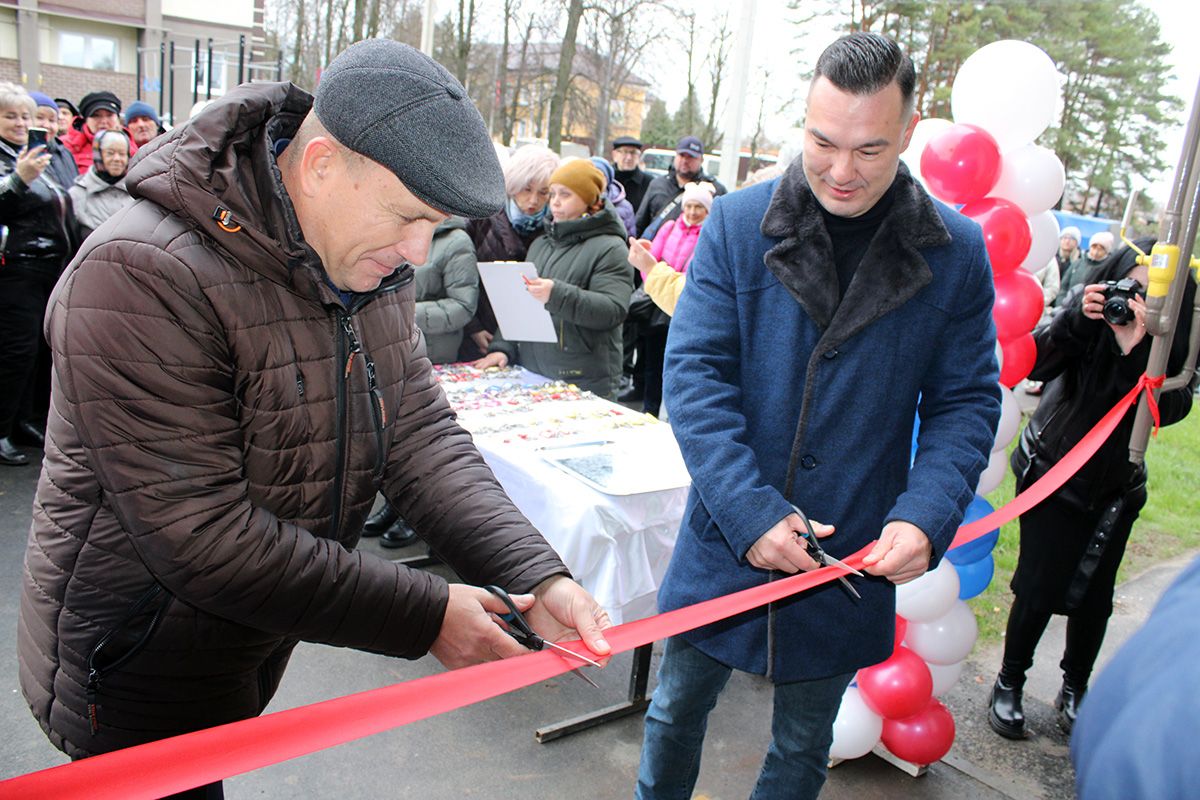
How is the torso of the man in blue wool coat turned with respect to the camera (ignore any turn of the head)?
toward the camera

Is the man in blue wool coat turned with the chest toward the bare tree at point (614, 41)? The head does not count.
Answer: no

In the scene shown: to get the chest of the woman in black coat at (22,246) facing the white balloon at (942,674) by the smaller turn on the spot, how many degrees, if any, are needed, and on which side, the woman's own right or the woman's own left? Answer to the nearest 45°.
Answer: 0° — they already face it

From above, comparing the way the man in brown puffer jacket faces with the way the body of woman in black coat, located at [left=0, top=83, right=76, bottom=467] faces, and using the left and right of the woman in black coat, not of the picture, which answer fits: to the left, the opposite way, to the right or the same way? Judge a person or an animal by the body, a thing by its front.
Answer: the same way

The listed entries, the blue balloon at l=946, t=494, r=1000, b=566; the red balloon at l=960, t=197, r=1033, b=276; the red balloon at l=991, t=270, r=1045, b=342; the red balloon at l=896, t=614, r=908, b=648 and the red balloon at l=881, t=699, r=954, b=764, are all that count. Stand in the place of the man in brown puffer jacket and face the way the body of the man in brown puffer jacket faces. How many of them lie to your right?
0

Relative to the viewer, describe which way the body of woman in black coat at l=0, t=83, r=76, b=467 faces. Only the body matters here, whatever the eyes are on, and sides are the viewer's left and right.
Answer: facing the viewer and to the right of the viewer

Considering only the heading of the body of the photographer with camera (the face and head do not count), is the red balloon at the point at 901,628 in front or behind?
in front

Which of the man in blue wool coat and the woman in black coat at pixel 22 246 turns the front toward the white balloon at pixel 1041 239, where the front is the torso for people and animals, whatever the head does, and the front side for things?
the woman in black coat

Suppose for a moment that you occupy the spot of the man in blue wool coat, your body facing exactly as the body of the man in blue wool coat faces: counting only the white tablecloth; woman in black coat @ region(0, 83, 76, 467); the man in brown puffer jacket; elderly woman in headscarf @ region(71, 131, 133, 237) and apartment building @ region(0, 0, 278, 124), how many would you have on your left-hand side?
0

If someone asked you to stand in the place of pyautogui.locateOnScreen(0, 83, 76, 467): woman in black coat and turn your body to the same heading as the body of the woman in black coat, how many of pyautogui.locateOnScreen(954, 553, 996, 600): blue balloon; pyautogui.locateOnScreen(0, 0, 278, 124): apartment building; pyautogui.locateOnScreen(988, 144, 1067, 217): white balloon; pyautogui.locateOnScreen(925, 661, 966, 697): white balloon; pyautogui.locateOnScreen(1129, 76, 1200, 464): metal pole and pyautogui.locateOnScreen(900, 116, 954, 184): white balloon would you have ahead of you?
5

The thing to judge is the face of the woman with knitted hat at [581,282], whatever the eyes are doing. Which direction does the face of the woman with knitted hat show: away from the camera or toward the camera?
toward the camera

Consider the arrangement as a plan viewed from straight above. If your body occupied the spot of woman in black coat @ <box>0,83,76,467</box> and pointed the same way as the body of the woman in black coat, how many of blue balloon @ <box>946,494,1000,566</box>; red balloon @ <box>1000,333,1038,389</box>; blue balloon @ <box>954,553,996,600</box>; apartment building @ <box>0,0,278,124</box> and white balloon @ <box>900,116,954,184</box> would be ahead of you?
4

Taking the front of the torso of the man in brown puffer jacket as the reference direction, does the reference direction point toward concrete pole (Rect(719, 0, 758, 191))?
no
